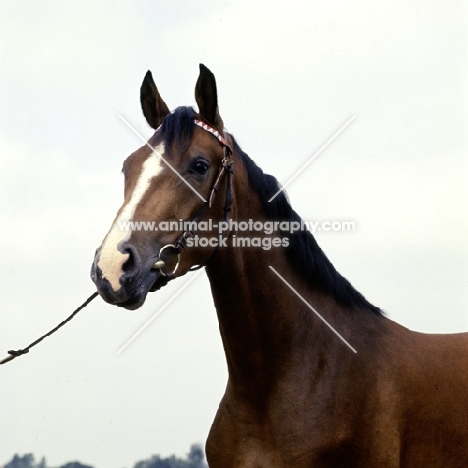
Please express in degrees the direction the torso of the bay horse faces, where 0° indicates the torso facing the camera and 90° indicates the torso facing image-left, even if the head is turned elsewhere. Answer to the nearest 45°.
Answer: approximately 45°
